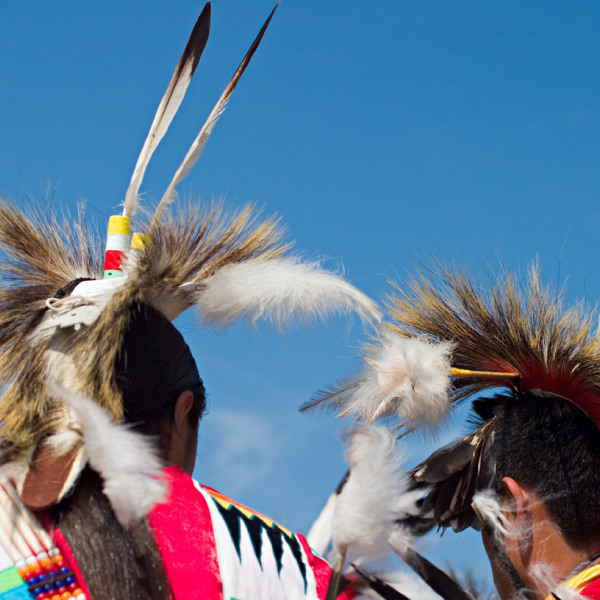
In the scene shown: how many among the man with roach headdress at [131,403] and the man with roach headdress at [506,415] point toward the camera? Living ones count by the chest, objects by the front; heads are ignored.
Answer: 0

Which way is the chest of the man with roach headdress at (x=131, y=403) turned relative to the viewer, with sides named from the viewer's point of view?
facing away from the viewer and to the right of the viewer

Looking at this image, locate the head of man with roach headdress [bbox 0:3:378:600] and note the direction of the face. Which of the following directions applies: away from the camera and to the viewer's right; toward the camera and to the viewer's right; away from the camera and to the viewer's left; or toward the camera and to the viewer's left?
away from the camera and to the viewer's right

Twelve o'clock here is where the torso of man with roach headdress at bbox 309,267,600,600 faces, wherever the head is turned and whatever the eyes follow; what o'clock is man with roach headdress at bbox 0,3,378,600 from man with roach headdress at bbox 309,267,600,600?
man with roach headdress at bbox 0,3,378,600 is roughly at 9 o'clock from man with roach headdress at bbox 309,267,600,600.
